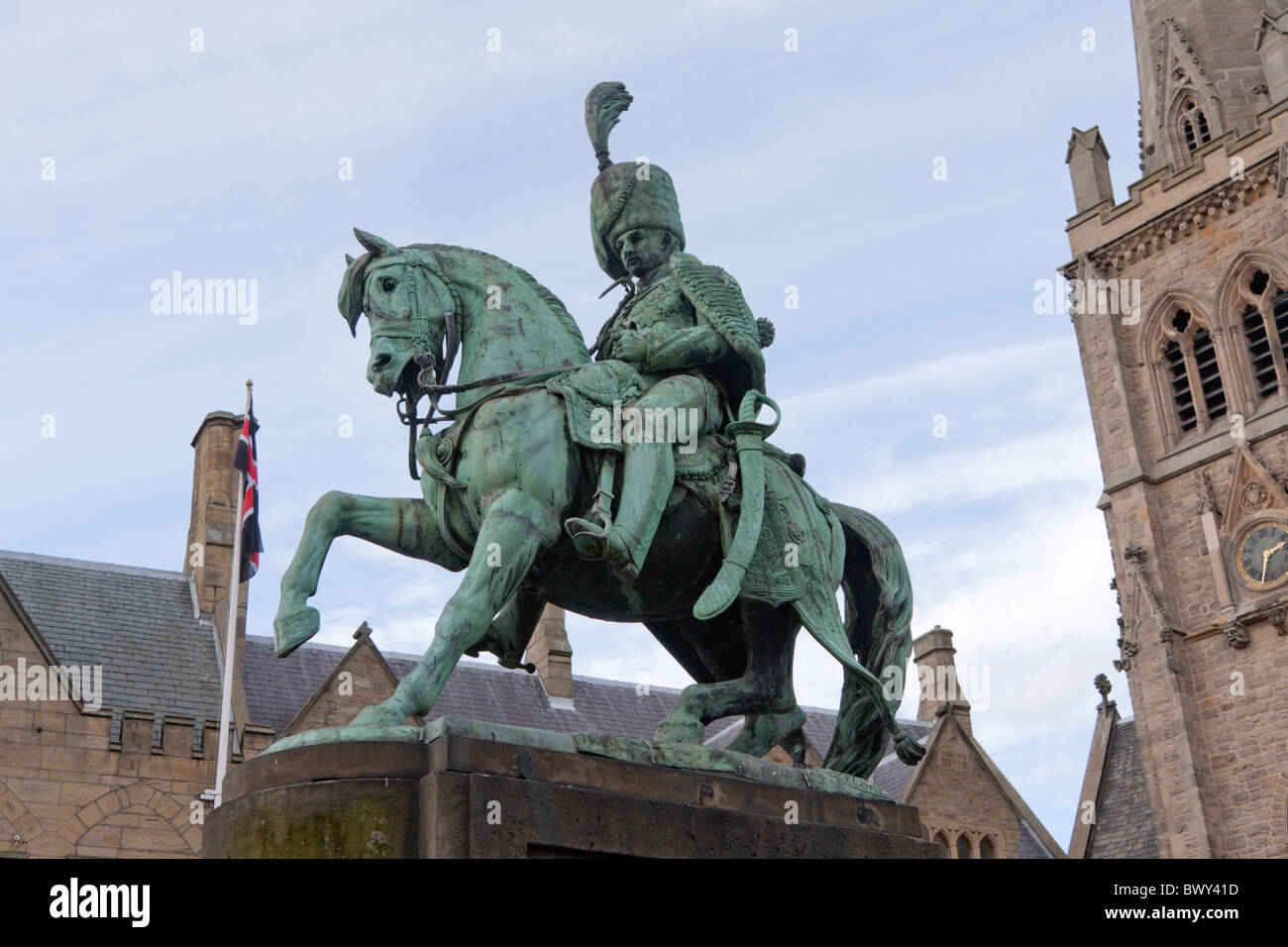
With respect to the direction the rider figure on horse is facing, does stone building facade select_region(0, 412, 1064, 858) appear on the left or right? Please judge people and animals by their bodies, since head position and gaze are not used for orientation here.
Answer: on its right

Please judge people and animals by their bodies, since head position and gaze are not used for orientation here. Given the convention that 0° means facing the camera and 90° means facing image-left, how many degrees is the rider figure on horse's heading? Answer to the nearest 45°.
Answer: approximately 45°
